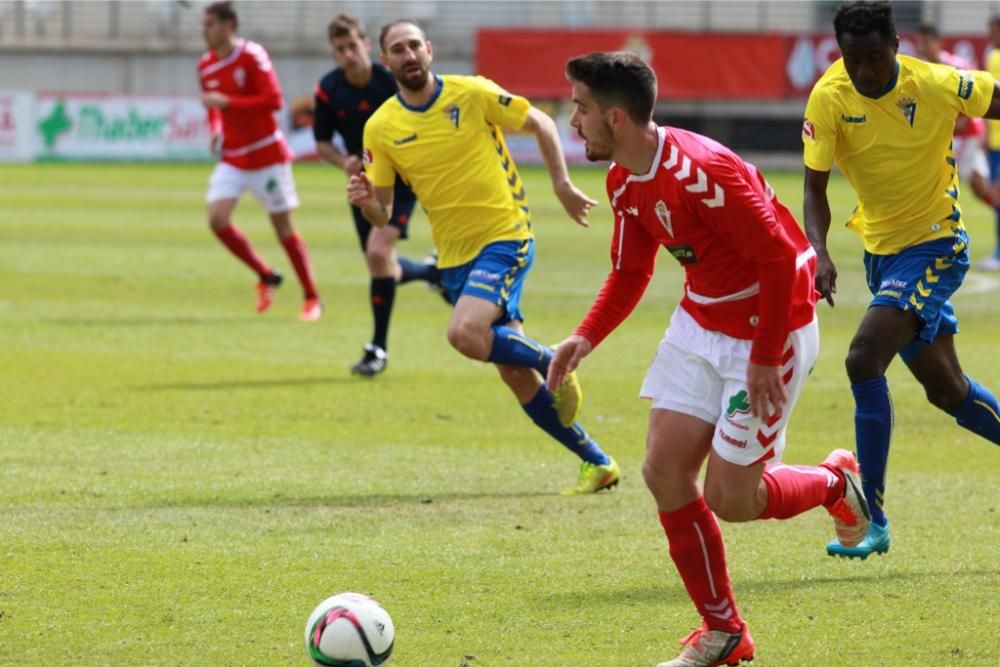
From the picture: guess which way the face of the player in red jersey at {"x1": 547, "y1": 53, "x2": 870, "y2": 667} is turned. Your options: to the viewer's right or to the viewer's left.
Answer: to the viewer's left

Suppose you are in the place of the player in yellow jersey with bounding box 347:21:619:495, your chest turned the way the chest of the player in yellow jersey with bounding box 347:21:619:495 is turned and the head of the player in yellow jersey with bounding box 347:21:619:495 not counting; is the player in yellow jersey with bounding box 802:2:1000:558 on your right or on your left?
on your left

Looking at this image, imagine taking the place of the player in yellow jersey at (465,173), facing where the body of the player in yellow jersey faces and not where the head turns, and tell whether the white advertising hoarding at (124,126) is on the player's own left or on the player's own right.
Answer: on the player's own right

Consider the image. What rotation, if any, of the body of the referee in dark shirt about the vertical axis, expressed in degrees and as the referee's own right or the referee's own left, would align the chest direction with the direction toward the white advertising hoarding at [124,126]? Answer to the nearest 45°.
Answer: approximately 135° to the referee's own right

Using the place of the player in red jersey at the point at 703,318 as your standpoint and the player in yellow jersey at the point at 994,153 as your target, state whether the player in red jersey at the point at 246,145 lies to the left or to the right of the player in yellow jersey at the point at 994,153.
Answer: left

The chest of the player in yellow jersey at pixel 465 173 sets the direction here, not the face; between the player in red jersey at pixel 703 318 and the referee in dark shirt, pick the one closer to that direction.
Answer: the player in red jersey

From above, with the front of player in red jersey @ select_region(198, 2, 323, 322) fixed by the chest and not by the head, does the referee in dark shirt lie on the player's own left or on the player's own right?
on the player's own left

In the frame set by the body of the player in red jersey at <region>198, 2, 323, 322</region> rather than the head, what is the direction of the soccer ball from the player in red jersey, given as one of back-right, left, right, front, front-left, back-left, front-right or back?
front-left
